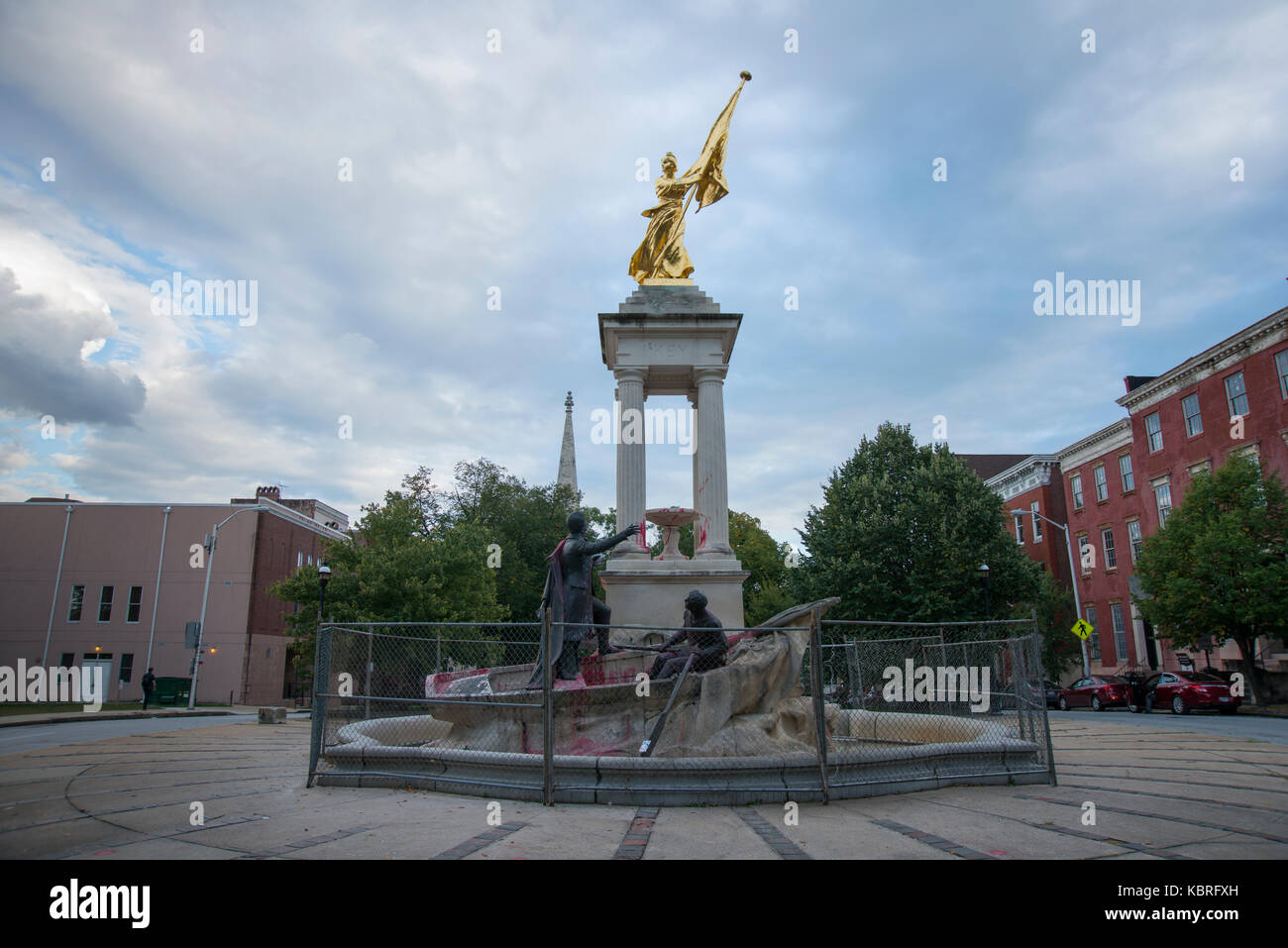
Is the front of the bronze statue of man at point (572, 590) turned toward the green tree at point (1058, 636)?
yes

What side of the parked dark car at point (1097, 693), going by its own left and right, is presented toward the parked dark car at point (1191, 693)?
back

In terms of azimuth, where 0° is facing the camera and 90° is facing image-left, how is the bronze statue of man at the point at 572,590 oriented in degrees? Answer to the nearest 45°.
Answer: approximately 225°

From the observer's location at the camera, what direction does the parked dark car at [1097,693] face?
facing away from the viewer and to the left of the viewer

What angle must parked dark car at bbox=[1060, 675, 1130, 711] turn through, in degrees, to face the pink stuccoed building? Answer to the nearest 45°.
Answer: approximately 45° to its left

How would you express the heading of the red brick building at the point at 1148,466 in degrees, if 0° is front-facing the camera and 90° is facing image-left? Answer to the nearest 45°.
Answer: approximately 45°

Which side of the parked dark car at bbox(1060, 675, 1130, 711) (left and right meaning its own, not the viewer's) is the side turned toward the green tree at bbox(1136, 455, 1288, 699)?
back

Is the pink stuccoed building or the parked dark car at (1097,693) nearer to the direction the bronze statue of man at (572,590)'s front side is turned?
the parked dark car
